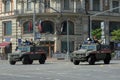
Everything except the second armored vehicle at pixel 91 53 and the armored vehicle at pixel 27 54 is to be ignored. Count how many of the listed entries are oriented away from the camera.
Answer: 0

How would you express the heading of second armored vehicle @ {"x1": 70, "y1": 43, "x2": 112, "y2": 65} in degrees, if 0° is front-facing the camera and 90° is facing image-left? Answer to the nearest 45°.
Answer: approximately 45°

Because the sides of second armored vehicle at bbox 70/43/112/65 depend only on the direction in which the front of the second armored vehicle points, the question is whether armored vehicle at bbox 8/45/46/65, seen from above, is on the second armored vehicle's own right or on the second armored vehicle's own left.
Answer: on the second armored vehicle's own right

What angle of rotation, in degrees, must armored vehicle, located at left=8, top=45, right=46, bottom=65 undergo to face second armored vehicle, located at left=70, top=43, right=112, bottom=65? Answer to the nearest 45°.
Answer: approximately 90° to its left
